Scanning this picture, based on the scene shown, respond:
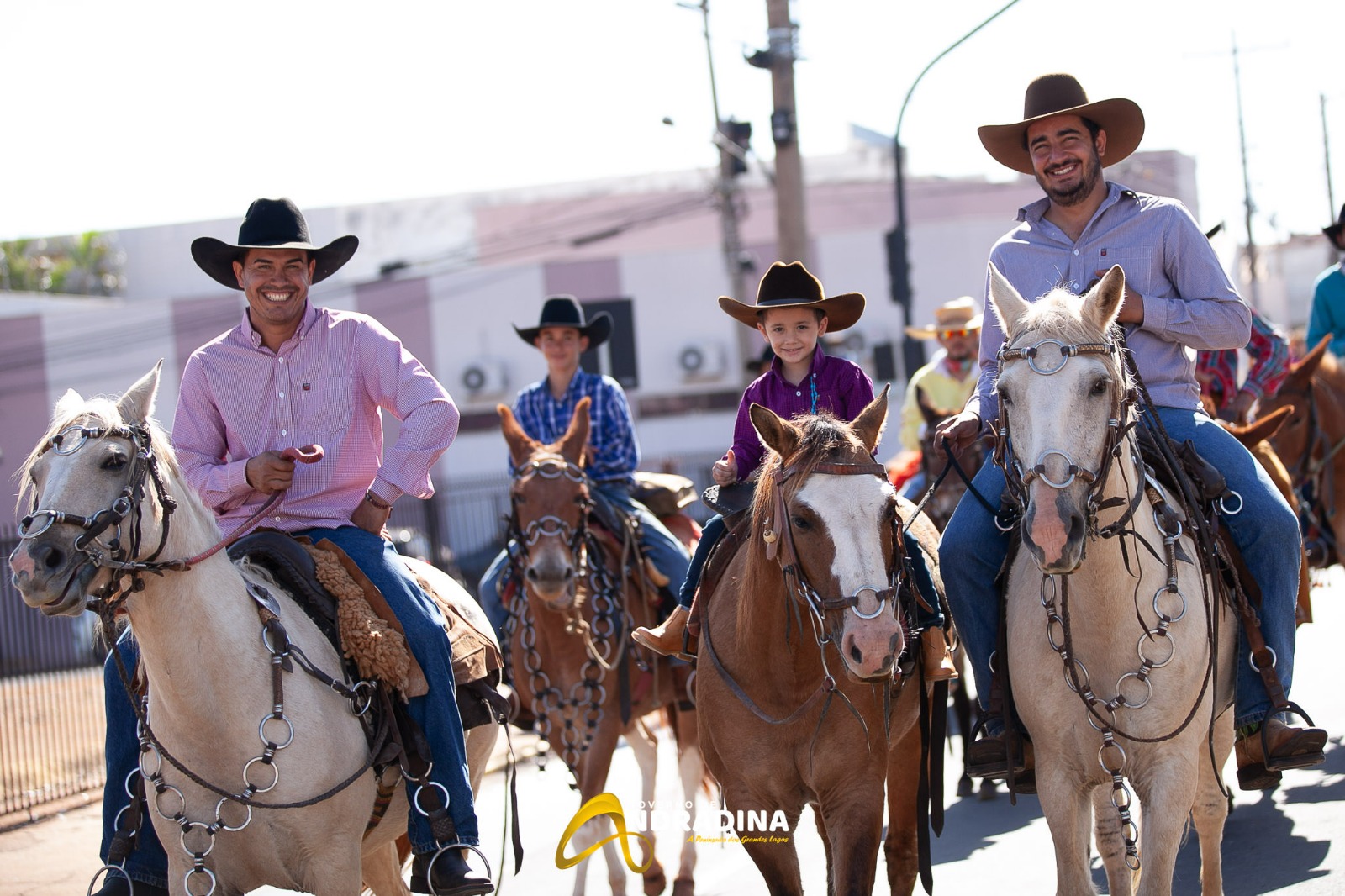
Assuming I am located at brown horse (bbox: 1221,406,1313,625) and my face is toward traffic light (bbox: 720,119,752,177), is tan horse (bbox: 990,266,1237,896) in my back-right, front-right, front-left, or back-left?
back-left

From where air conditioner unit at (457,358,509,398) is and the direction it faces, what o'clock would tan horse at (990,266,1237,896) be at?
The tan horse is roughly at 12 o'clock from the air conditioner unit.

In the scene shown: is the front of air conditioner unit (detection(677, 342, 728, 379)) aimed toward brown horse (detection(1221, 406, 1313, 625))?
yes

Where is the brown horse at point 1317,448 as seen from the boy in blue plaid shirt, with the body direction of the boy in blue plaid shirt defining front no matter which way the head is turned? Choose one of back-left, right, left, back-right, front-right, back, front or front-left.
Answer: left

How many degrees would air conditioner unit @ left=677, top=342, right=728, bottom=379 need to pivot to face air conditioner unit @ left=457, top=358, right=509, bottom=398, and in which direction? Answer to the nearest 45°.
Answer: approximately 90° to its right
